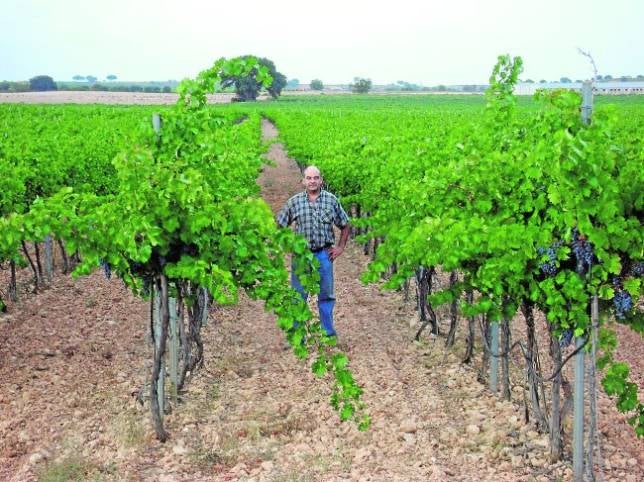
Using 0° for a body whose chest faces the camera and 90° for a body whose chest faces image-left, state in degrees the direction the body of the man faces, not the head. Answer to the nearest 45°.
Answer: approximately 0°
